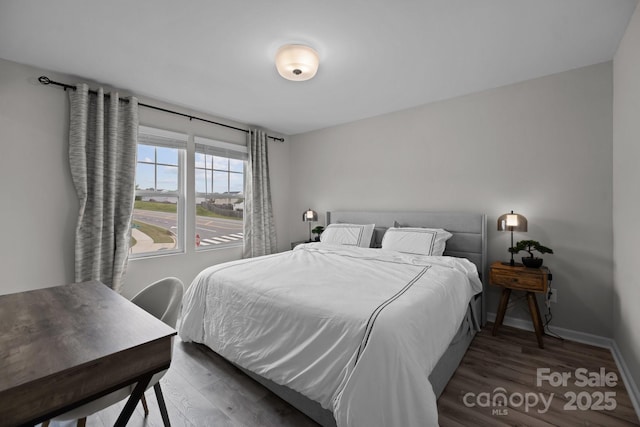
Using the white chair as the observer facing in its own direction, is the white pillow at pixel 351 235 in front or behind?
behind

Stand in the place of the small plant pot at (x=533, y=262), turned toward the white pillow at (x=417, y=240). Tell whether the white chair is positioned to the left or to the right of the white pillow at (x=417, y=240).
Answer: left

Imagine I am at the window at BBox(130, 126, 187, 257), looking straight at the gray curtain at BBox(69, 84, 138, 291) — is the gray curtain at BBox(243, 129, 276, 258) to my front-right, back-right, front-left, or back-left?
back-left

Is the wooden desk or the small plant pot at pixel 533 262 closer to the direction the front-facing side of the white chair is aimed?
the wooden desk

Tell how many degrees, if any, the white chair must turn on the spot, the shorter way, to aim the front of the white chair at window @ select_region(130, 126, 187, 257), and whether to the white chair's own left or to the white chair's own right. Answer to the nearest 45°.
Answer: approximately 135° to the white chair's own right

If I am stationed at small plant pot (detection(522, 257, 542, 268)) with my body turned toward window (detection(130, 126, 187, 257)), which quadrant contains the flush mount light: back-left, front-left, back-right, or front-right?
front-left

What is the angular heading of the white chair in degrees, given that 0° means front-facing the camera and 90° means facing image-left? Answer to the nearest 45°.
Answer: approximately 45°

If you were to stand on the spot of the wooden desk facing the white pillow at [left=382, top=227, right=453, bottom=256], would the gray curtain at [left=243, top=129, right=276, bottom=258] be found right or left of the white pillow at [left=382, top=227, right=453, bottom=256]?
left

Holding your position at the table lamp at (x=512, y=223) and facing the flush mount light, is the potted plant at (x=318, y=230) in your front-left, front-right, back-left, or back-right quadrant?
front-right

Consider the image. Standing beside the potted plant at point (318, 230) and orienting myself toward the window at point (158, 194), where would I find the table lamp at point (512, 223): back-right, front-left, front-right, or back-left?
back-left

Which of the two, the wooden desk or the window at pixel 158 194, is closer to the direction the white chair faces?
the wooden desk
